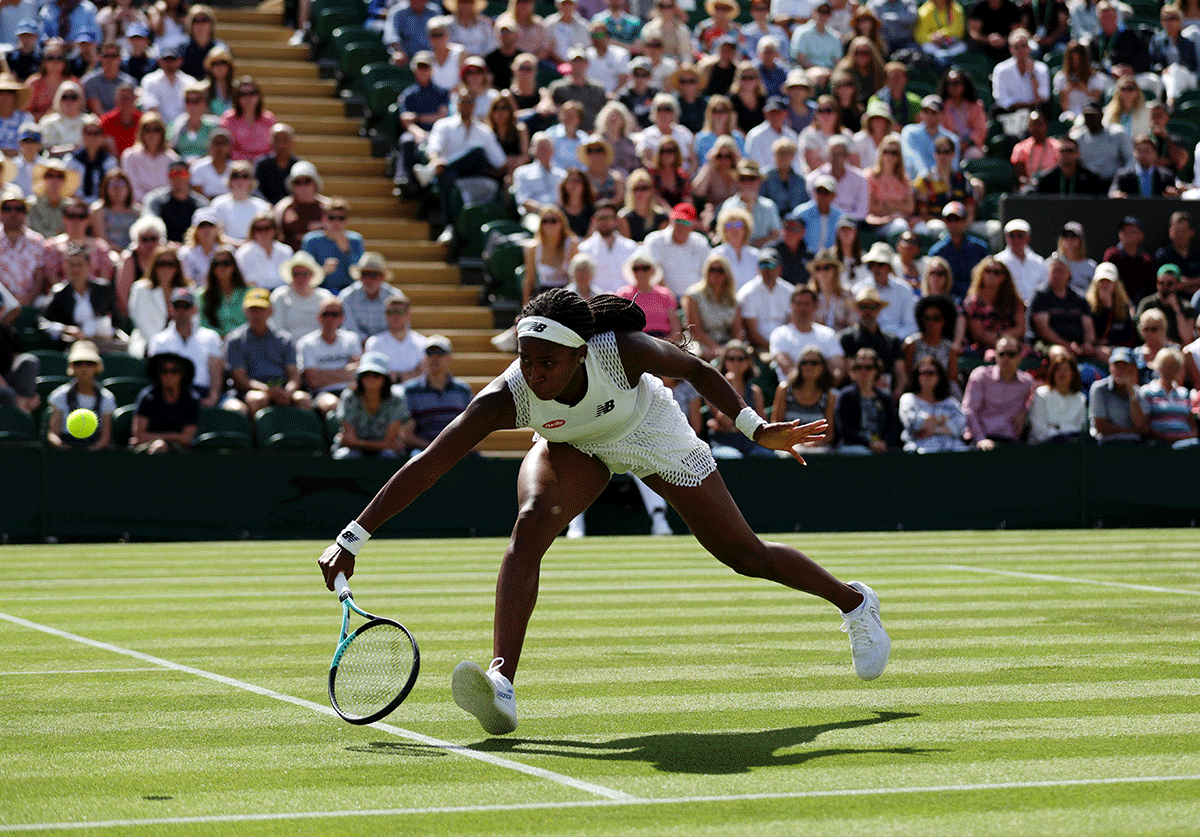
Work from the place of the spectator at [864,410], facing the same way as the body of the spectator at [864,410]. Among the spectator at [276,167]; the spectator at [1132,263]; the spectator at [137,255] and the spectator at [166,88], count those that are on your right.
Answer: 3

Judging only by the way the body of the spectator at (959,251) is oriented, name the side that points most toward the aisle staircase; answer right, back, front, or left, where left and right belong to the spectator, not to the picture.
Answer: right

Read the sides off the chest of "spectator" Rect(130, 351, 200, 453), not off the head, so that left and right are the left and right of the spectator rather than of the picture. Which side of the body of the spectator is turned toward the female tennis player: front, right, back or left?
front

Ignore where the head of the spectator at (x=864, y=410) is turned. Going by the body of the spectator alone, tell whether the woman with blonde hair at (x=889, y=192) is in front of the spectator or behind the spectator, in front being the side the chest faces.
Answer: behind

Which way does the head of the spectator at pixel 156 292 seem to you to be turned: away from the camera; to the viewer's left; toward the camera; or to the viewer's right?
toward the camera

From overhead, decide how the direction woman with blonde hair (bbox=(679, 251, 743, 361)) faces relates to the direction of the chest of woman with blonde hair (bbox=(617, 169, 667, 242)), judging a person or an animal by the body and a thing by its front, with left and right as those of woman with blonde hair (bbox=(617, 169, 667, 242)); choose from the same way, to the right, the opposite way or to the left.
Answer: the same way

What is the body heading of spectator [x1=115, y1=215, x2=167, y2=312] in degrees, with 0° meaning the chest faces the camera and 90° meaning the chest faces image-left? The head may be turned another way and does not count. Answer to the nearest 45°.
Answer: approximately 0°

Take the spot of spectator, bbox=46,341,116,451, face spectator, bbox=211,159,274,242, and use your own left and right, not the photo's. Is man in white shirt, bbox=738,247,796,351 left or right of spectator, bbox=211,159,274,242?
right

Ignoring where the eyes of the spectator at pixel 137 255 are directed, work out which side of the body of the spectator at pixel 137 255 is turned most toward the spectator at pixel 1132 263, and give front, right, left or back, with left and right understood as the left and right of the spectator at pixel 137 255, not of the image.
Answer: left

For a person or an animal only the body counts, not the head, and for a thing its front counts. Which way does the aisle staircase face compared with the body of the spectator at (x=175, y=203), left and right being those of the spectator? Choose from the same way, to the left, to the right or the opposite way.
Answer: the same way

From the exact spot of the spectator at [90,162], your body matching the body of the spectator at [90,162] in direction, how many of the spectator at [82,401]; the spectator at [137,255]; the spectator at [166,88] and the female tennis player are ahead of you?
3

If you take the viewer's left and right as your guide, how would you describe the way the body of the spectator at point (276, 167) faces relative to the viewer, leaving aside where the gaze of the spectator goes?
facing the viewer

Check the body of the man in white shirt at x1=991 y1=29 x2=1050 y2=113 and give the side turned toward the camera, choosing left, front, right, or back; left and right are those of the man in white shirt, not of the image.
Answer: front

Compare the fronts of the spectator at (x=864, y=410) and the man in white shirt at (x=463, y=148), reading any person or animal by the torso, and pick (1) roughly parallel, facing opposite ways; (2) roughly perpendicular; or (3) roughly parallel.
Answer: roughly parallel

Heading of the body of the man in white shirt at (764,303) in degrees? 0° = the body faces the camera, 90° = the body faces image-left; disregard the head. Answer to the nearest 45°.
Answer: approximately 0°

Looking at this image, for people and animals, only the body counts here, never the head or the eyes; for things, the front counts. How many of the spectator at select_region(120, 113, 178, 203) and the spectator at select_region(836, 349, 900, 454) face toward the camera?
2

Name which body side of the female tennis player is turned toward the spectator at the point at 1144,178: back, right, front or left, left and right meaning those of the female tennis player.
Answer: back

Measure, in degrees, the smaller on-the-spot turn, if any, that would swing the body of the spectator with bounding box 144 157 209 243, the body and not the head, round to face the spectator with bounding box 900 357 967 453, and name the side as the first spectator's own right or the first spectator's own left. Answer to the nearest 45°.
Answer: approximately 90° to the first spectator's own left

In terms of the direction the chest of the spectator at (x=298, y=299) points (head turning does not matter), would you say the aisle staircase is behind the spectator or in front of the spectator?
behind

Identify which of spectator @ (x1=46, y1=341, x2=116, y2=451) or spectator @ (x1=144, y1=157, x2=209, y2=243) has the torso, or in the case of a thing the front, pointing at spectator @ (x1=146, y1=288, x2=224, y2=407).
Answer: spectator @ (x1=144, y1=157, x2=209, y2=243)
